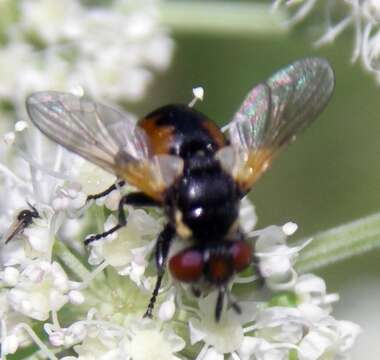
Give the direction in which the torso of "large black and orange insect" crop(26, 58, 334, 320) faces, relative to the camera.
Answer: toward the camera

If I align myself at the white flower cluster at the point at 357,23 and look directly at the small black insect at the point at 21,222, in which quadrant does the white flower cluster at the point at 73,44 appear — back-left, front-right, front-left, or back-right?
front-right

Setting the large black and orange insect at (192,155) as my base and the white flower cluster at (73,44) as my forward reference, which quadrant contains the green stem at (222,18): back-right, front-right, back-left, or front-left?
front-right

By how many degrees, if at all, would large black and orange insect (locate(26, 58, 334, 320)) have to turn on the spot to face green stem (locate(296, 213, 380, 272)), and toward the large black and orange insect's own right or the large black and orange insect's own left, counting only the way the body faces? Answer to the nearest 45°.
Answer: approximately 135° to the large black and orange insect's own left

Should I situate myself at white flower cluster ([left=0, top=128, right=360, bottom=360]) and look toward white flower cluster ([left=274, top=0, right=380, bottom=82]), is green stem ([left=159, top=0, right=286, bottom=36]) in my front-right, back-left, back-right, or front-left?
front-left
